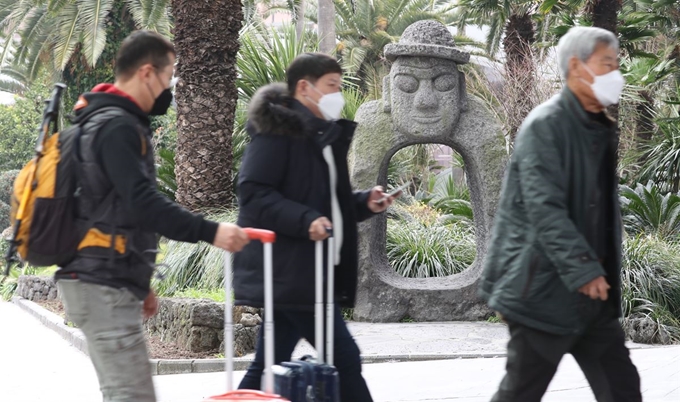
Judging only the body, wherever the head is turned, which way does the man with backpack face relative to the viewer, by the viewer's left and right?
facing to the right of the viewer

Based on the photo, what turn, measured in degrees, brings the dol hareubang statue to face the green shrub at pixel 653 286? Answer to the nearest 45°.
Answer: approximately 90° to its left

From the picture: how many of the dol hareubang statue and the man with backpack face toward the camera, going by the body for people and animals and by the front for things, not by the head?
1

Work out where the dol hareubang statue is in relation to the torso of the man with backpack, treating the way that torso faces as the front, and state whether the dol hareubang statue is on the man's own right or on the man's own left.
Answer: on the man's own left

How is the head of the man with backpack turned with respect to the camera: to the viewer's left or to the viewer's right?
to the viewer's right

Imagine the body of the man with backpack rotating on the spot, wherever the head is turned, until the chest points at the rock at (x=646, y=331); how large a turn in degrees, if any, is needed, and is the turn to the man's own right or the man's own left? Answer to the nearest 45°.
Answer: approximately 45° to the man's own left

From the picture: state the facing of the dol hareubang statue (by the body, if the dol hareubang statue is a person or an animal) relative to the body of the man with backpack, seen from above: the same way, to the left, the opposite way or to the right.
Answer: to the right
